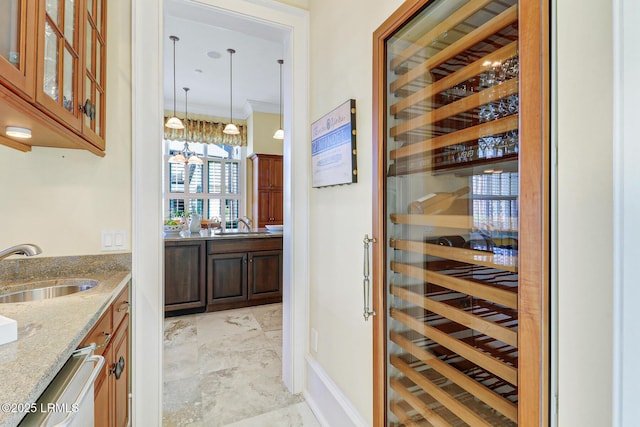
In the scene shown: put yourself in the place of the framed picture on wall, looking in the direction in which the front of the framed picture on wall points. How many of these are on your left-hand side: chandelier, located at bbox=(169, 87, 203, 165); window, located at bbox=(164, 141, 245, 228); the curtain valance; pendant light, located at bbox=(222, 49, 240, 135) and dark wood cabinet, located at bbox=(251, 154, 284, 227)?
0

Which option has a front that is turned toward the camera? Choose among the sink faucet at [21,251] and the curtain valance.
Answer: the curtain valance

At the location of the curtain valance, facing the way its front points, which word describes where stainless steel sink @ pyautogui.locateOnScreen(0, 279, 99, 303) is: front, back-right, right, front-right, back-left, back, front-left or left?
front

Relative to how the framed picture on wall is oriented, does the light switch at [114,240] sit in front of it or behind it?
in front

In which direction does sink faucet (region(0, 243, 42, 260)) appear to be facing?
to the viewer's right

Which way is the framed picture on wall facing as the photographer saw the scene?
facing the viewer and to the left of the viewer

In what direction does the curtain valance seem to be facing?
toward the camera

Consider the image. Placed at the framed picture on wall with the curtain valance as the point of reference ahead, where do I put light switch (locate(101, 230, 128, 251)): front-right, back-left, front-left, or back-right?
front-left

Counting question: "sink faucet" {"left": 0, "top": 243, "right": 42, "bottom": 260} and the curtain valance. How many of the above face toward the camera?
1

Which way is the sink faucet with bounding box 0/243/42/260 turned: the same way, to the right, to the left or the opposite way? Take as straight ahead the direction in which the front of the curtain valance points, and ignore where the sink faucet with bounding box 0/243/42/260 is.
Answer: to the left

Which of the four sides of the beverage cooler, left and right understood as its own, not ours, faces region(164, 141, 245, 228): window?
right

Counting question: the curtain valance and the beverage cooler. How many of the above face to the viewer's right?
0

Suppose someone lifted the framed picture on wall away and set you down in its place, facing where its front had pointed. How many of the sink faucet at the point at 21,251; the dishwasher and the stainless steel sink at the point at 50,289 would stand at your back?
0

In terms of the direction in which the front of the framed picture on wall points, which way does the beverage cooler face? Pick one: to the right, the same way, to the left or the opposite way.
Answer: the same way

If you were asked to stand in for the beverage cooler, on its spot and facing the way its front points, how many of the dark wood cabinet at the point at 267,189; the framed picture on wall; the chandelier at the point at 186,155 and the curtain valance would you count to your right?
4

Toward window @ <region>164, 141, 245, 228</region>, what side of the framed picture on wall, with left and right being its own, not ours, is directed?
right

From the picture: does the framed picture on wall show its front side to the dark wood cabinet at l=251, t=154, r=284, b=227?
no

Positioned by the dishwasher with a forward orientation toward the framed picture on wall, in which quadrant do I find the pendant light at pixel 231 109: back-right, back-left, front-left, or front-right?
front-left

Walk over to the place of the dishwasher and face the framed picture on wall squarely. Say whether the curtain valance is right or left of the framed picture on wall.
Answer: left

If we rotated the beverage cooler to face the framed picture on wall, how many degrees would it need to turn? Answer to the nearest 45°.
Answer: approximately 90° to its right
